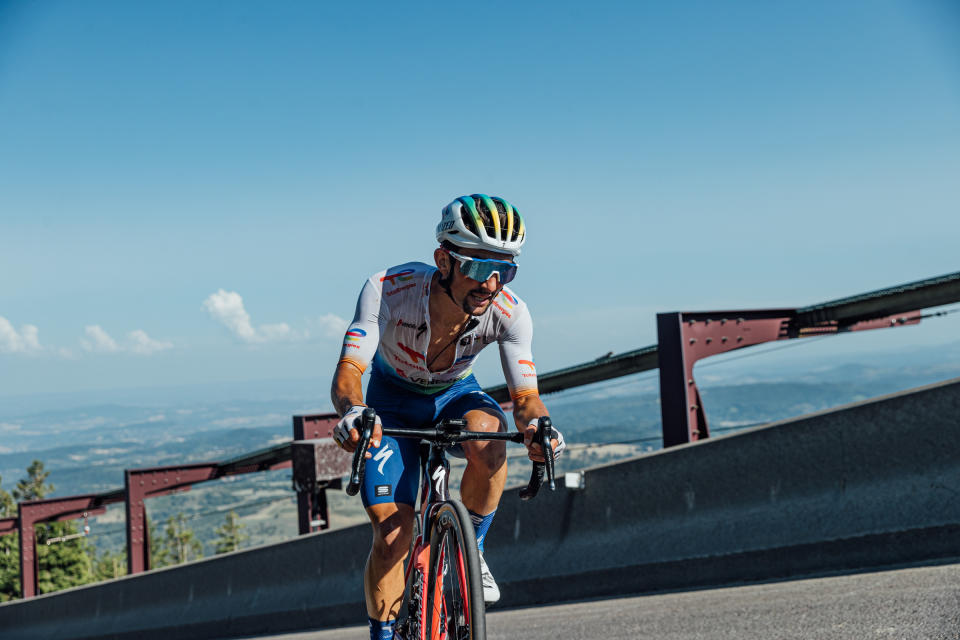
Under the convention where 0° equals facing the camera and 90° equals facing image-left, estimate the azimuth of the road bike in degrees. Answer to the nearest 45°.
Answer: approximately 0°

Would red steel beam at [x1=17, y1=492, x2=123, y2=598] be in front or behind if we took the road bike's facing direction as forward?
behind

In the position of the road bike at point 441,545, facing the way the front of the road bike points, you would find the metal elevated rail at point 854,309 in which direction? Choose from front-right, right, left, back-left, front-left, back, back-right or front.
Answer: back-left

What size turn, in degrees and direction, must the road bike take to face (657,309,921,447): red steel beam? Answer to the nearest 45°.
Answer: approximately 135° to its left
